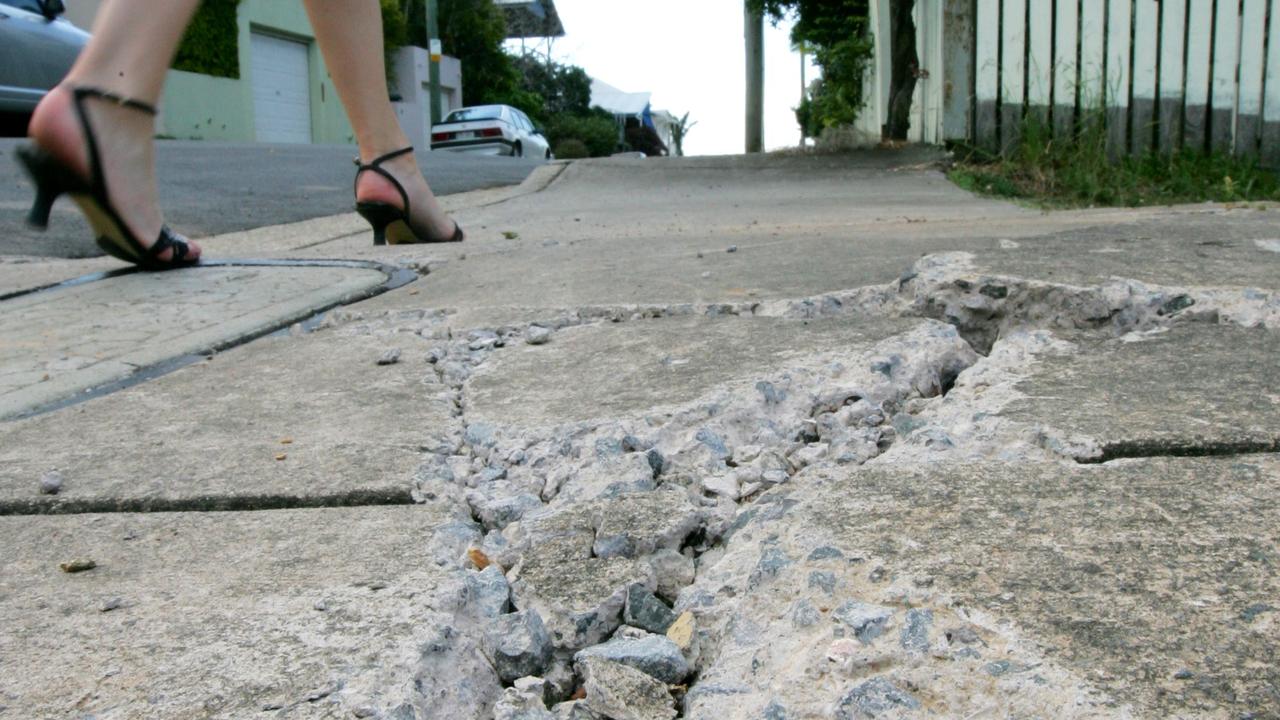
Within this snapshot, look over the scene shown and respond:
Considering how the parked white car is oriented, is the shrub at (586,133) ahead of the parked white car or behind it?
ahead

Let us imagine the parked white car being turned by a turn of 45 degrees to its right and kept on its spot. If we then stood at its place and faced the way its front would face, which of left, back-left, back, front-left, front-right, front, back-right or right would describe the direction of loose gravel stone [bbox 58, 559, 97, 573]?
right

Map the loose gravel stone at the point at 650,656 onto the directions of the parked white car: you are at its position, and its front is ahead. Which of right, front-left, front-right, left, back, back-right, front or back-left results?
back-right

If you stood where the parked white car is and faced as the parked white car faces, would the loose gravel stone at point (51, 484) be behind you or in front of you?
behind

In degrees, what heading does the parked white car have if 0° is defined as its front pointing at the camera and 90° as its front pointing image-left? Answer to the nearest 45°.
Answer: approximately 225°

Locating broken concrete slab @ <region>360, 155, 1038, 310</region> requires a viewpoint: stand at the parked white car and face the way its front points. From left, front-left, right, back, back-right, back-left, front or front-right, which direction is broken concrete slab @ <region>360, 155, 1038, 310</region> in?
back-right

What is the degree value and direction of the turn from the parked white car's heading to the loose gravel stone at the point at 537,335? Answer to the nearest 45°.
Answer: approximately 135° to its right

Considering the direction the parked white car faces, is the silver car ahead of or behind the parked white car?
behind

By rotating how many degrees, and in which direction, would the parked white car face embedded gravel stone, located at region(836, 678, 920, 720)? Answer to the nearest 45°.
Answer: approximately 135° to its right

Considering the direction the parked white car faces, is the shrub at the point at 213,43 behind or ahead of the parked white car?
behind

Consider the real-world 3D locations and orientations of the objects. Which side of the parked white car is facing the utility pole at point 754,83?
right

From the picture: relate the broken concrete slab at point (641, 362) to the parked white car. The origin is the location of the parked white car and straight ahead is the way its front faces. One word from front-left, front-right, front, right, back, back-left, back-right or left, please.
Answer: back-right

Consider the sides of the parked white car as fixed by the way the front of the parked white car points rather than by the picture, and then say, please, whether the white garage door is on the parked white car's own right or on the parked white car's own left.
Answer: on the parked white car's own left

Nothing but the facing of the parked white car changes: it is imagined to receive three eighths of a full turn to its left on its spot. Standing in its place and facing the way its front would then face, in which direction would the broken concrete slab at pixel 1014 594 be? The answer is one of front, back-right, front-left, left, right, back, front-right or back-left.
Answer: left

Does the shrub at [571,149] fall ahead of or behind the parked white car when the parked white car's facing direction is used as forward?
ahead

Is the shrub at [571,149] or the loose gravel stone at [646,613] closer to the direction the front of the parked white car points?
the shrub

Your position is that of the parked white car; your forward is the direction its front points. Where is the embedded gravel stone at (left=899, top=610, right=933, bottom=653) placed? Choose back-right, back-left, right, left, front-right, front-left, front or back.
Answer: back-right
